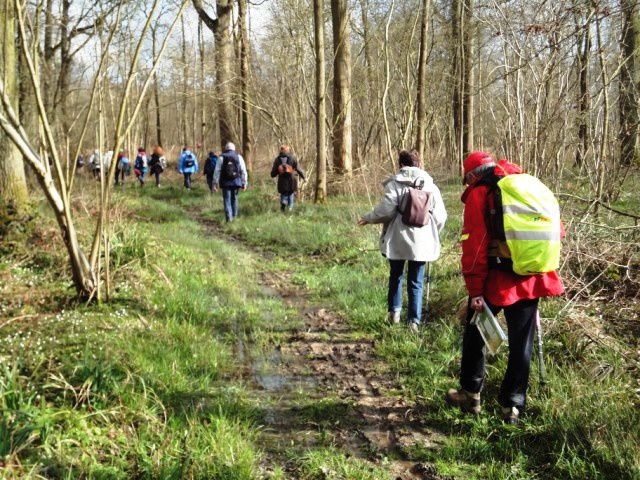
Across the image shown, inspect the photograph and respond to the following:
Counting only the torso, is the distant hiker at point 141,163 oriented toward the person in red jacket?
no

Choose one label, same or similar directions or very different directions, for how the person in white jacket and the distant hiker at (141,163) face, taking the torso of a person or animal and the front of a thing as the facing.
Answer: same or similar directions

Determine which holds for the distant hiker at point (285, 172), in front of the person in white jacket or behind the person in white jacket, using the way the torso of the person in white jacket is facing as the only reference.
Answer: in front

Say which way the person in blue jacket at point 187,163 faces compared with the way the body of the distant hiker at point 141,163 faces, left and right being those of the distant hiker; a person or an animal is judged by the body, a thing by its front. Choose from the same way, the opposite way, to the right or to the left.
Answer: the same way

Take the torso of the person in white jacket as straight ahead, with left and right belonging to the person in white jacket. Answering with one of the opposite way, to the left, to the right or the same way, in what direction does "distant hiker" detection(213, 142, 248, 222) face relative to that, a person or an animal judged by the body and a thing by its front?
the same way

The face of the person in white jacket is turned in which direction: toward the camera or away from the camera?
away from the camera

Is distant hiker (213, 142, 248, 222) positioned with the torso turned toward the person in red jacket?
no

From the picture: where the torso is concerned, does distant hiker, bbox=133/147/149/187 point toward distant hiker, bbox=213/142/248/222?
no

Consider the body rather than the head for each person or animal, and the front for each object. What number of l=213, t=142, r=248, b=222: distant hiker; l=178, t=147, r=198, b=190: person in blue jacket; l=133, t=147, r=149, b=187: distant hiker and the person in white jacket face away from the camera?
4

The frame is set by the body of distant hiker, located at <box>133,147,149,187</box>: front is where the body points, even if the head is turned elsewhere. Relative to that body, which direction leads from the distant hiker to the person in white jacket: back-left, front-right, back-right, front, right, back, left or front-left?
back

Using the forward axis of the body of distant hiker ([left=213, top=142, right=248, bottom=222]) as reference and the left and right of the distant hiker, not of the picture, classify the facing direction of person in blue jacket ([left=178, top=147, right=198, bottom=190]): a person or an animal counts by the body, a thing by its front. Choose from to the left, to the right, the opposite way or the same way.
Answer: the same way

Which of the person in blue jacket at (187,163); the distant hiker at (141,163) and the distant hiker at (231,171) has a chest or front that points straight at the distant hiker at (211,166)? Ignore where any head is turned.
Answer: the distant hiker at (231,171)

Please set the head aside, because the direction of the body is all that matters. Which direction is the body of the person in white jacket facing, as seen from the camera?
away from the camera

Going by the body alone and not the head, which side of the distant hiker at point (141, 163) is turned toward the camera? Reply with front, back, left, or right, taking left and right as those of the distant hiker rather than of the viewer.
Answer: back

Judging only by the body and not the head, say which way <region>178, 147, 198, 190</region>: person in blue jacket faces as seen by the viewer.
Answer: away from the camera

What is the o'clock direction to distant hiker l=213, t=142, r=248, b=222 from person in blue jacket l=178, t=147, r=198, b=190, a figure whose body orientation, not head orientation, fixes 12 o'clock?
The distant hiker is roughly at 6 o'clock from the person in blue jacket.

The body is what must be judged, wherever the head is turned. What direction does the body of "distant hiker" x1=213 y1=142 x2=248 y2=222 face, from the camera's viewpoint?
away from the camera
